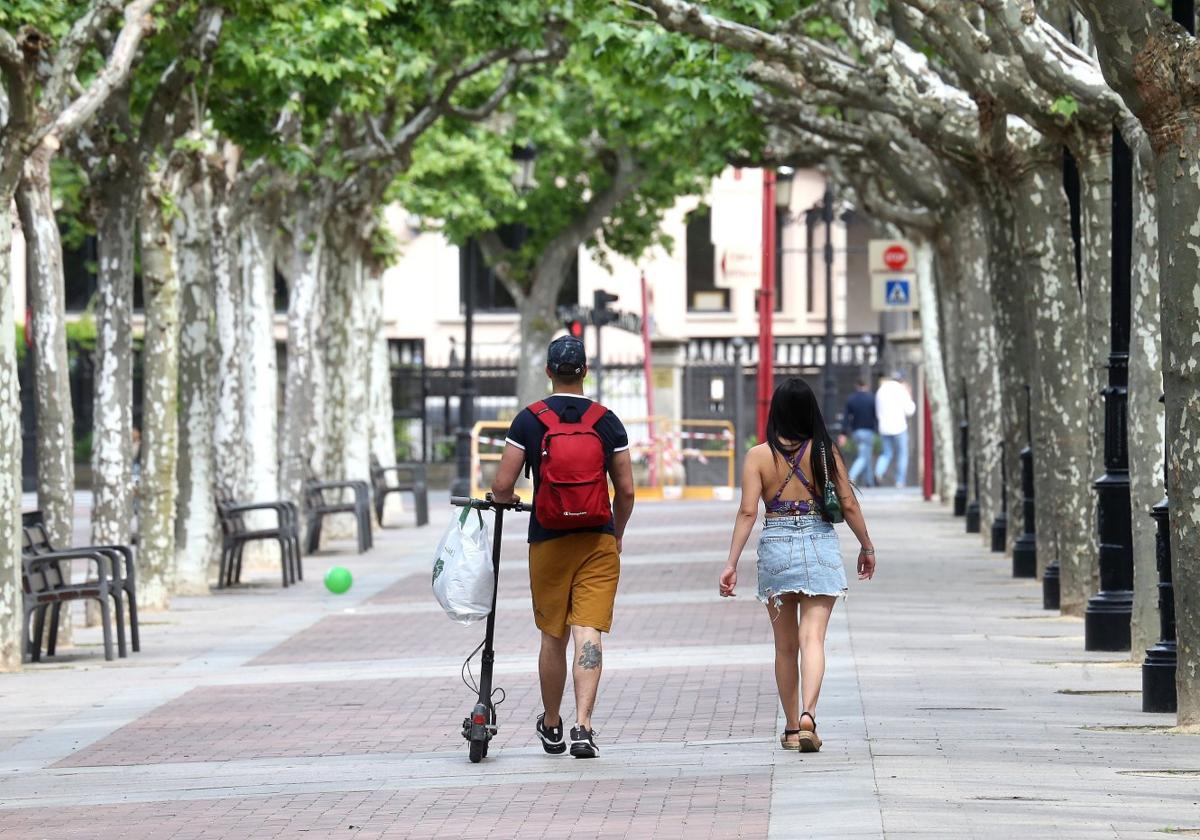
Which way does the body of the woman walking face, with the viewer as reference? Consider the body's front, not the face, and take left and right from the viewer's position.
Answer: facing away from the viewer

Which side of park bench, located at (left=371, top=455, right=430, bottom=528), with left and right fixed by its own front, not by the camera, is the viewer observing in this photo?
right

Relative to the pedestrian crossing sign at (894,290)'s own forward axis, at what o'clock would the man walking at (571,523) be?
The man walking is roughly at 12 o'clock from the pedestrian crossing sign.

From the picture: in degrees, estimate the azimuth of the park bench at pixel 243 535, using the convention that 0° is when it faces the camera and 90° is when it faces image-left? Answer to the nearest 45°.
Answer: approximately 270°

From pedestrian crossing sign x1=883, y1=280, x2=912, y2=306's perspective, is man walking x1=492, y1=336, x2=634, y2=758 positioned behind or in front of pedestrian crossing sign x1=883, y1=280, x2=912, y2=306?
in front

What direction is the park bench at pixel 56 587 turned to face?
to the viewer's right

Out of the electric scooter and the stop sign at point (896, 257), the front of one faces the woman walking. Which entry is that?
the stop sign

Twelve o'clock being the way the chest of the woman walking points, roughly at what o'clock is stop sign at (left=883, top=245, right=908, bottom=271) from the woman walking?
The stop sign is roughly at 12 o'clock from the woman walking.

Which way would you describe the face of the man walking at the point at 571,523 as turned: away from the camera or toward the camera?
away from the camera

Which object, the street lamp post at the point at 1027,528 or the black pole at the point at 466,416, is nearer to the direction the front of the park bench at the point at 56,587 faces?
the street lamp post

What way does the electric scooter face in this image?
away from the camera

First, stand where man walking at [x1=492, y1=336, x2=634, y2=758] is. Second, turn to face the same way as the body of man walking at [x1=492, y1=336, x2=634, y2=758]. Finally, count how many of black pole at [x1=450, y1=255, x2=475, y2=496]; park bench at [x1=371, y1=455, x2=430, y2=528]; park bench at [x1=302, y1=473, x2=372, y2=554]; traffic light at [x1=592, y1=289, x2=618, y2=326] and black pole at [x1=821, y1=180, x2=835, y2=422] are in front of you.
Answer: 5

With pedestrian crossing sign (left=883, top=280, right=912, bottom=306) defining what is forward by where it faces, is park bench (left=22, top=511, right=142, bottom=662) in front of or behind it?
in front

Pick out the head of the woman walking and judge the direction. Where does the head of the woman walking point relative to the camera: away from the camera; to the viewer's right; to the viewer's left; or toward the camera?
away from the camera

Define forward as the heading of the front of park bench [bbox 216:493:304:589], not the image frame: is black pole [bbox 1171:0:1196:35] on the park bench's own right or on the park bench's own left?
on the park bench's own right
